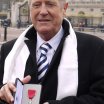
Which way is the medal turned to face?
toward the camera
